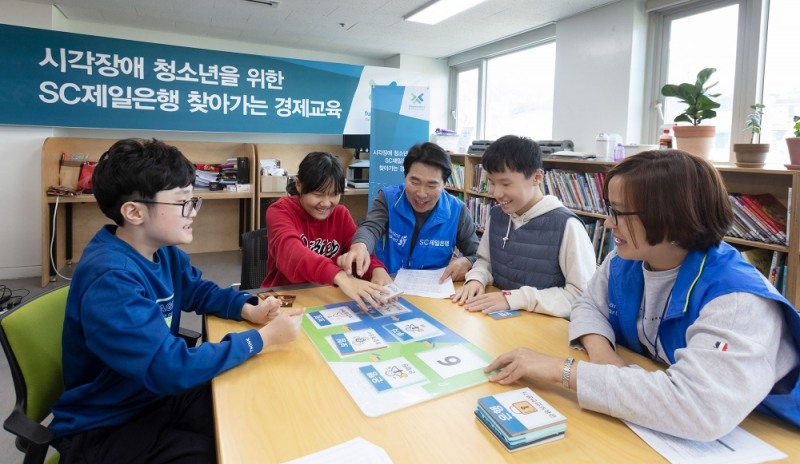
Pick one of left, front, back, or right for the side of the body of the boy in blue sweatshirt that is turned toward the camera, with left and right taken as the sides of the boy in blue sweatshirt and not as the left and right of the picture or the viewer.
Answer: right

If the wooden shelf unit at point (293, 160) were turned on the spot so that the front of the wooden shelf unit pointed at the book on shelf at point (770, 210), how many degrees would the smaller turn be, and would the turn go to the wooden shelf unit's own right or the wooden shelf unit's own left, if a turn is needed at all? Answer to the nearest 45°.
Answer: approximately 45° to the wooden shelf unit's own left

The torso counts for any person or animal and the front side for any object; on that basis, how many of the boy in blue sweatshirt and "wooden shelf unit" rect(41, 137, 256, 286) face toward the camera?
1

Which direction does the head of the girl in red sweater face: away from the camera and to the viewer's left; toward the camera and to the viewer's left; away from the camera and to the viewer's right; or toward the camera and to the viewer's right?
toward the camera and to the viewer's right

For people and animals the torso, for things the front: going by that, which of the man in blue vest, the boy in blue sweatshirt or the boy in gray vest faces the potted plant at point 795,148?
the boy in blue sweatshirt

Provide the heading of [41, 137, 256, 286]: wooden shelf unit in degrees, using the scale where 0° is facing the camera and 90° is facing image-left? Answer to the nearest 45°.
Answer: approximately 0°

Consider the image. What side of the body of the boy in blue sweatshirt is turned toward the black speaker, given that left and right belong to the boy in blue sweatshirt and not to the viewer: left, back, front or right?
left

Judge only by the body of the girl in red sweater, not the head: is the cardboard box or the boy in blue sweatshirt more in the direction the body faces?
the boy in blue sweatshirt

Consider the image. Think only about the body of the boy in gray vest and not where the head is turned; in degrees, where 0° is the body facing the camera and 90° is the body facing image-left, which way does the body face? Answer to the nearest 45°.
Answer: approximately 45°

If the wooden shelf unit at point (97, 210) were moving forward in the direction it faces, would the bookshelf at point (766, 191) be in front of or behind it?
in front

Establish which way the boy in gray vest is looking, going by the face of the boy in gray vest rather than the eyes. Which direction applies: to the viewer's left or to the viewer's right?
to the viewer's left

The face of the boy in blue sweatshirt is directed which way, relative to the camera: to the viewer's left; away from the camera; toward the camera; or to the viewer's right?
to the viewer's right

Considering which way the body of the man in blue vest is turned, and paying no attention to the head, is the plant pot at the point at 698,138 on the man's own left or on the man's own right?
on the man's own left
